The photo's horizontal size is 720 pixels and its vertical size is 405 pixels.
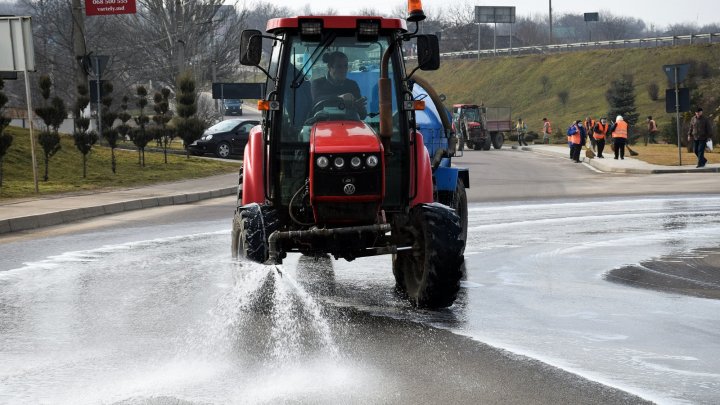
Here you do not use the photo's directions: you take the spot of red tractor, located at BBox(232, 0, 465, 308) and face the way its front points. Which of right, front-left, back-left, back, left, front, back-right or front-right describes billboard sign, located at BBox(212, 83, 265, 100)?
back

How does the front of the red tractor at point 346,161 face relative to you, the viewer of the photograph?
facing the viewer

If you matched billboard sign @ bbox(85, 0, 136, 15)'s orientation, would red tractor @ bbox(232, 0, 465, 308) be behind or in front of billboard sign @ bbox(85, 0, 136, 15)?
in front

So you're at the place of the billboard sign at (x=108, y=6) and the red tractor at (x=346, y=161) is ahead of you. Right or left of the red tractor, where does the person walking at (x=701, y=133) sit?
left

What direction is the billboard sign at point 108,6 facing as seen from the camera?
toward the camera
